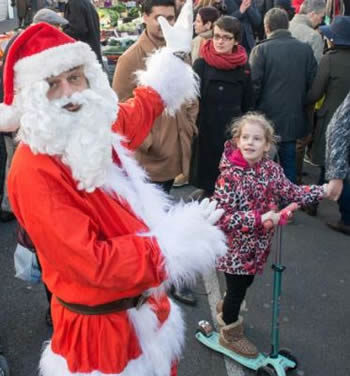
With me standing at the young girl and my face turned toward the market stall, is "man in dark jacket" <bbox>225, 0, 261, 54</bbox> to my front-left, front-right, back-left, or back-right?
front-right

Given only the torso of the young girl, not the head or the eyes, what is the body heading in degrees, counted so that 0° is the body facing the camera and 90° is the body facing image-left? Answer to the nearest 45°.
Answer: approximately 315°

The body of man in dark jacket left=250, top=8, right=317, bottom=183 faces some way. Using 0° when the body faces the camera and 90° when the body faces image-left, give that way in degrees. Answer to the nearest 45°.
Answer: approximately 180°

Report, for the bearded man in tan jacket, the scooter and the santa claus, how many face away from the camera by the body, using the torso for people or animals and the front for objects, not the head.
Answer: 0

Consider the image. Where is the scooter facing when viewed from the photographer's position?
facing the viewer and to the right of the viewer

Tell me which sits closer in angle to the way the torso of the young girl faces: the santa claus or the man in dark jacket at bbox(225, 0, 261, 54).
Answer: the santa claus

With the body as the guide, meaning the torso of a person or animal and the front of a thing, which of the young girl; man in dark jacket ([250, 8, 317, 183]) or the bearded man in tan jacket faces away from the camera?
the man in dark jacket

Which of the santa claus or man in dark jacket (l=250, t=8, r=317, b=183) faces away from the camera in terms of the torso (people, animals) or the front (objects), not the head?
the man in dark jacket

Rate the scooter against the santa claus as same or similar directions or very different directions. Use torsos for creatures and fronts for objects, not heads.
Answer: same or similar directions

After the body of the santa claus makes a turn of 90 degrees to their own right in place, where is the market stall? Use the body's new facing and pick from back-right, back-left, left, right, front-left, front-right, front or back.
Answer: back-right

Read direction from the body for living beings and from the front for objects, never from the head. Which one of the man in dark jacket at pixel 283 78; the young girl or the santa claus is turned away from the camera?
the man in dark jacket

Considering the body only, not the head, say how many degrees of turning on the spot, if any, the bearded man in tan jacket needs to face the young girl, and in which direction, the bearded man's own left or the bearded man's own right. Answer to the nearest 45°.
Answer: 0° — they already face them

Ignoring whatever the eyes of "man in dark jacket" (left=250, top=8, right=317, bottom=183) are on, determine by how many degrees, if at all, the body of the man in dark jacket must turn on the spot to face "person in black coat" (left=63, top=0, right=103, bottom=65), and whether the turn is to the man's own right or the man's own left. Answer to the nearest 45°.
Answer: approximately 45° to the man's own left

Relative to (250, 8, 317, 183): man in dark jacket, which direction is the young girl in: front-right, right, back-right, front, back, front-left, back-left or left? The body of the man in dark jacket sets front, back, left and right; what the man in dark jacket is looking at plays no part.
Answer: back

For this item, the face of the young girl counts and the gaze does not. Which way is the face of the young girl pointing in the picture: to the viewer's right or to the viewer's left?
to the viewer's left

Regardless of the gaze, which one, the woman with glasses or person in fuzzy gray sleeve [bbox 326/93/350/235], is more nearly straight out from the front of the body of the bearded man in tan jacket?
the person in fuzzy gray sleeve
